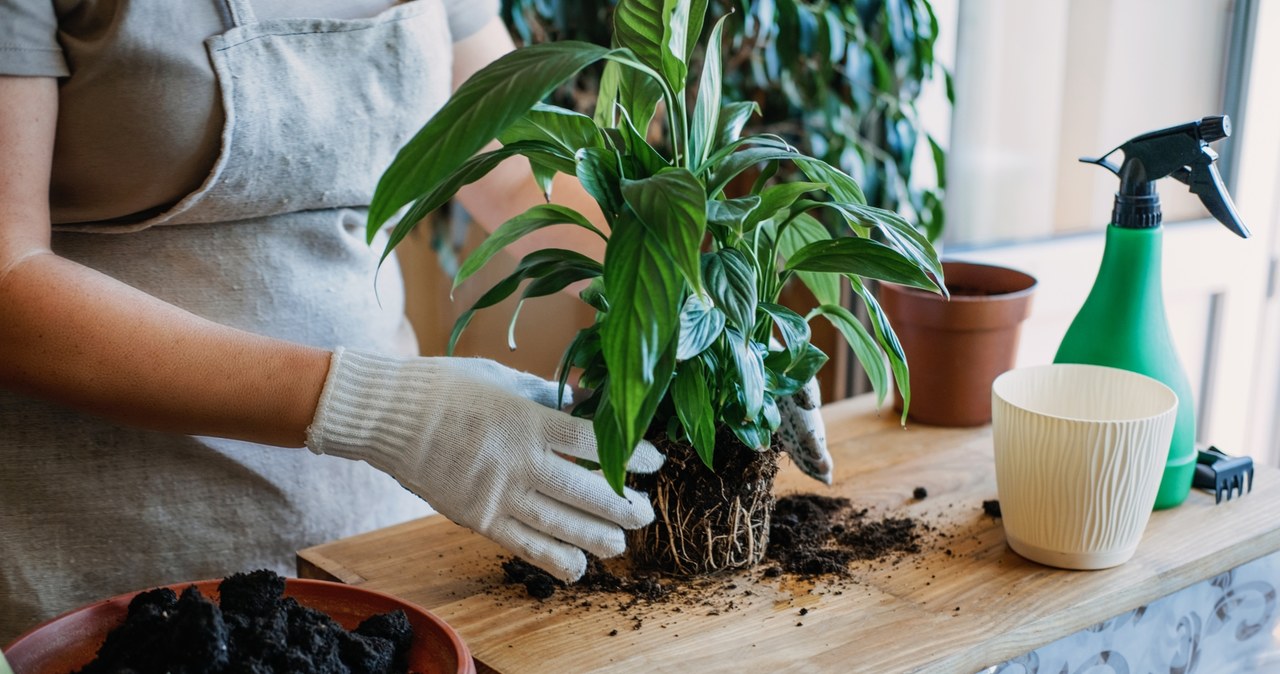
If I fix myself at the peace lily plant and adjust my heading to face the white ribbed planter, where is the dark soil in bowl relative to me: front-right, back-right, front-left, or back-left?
back-right

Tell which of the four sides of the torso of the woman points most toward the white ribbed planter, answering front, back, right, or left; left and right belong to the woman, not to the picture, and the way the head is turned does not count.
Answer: front

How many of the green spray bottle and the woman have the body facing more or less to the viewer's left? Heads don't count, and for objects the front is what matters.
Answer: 0

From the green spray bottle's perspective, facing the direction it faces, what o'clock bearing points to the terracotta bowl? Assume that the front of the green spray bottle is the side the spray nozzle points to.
The terracotta bowl is roughly at 4 o'clock from the green spray bottle.

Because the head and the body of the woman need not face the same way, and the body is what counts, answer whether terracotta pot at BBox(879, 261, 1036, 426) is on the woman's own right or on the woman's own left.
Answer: on the woman's own left

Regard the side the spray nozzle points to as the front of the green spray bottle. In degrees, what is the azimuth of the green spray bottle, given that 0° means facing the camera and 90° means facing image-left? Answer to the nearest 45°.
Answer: approximately 270°

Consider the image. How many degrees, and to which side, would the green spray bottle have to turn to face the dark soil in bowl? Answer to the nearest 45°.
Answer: approximately 135° to its right
